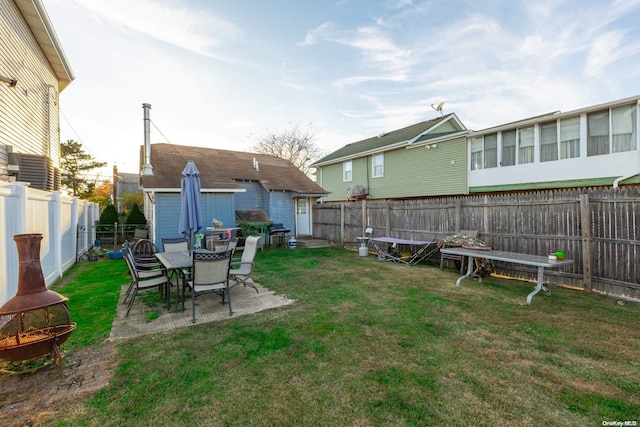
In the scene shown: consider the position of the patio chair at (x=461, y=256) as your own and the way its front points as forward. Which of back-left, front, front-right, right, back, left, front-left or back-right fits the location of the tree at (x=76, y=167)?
front-right

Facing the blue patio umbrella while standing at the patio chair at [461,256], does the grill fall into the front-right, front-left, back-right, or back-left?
front-right

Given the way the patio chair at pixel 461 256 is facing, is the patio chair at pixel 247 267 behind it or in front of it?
in front

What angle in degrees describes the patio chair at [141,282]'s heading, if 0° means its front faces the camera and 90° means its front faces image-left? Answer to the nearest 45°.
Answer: approximately 270°

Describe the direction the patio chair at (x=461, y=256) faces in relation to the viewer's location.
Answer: facing the viewer and to the left of the viewer

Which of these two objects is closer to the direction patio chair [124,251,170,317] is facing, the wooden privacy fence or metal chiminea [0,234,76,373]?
the wooden privacy fence

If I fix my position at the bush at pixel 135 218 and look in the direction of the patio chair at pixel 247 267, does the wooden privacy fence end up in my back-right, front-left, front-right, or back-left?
front-left

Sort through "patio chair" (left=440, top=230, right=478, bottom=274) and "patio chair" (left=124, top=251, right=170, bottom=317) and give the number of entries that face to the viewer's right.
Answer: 1

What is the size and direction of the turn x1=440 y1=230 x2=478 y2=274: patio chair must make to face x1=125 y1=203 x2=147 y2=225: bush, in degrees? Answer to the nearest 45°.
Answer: approximately 45° to its right

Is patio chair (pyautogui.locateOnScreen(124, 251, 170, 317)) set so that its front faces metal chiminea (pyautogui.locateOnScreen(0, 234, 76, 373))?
no

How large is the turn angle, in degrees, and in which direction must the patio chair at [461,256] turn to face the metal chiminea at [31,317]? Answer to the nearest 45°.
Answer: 0° — it already faces it

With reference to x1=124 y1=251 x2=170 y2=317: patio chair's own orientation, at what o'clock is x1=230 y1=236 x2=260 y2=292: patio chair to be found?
x1=230 y1=236 x2=260 y2=292: patio chair is roughly at 12 o'clock from x1=124 y1=251 x2=170 y2=317: patio chair.
